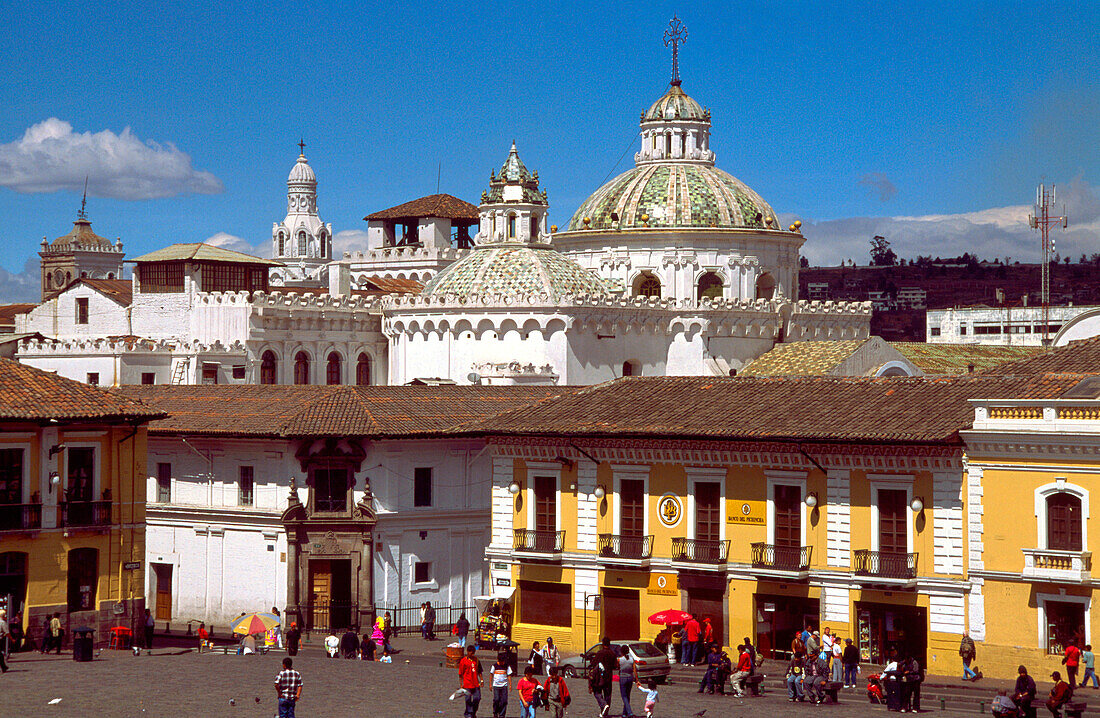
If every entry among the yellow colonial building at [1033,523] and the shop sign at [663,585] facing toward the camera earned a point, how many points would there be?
2

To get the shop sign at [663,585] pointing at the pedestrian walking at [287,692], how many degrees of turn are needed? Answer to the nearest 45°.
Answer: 0° — it already faces them

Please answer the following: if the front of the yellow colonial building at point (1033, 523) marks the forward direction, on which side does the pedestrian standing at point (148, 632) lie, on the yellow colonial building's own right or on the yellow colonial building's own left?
on the yellow colonial building's own right

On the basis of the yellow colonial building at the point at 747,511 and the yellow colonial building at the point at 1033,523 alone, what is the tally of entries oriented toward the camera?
2

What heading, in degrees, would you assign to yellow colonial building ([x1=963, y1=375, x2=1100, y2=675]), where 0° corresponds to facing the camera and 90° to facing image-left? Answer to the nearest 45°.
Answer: approximately 0°

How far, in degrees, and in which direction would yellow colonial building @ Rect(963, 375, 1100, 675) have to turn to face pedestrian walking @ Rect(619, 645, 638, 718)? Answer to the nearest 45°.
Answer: approximately 45° to its right

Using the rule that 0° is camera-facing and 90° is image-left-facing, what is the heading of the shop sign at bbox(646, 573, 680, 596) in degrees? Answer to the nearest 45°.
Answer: approximately 0°

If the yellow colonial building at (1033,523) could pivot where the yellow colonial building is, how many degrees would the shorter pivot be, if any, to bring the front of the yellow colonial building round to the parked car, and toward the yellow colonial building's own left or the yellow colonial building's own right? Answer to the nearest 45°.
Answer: approximately 90° to the yellow colonial building's own right

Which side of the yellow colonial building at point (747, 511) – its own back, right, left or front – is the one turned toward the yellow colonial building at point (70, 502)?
right

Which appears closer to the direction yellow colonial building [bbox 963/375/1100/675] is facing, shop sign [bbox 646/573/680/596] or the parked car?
the parked car
